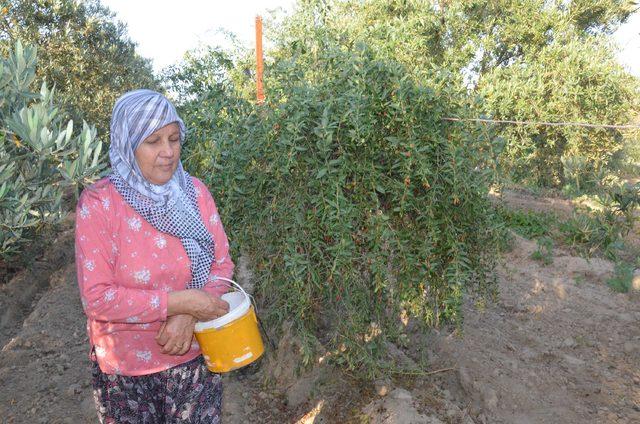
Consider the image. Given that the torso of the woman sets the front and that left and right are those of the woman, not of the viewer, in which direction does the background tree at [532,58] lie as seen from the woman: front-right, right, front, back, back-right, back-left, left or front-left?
left

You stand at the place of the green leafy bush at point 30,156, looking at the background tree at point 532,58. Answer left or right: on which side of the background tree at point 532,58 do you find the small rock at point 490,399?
right

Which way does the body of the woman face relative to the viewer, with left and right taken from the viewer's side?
facing the viewer and to the right of the viewer

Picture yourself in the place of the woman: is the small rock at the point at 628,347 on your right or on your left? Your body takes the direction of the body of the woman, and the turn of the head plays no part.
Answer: on your left

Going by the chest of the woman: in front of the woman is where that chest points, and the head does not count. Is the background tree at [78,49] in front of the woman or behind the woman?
behind

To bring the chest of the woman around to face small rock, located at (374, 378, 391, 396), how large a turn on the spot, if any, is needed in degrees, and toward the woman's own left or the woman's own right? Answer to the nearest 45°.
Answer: approximately 90° to the woman's own left

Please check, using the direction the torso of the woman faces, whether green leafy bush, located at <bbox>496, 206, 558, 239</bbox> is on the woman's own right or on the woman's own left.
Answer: on the woman's own left

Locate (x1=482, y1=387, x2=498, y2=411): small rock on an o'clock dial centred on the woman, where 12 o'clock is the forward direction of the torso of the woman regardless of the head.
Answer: The small rock is roughly at 10 o'clock from the woman.

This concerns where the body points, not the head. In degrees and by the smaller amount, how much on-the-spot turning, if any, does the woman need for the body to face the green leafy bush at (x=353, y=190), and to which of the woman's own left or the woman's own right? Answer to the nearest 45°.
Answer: approximately 90° to the woman's own left
